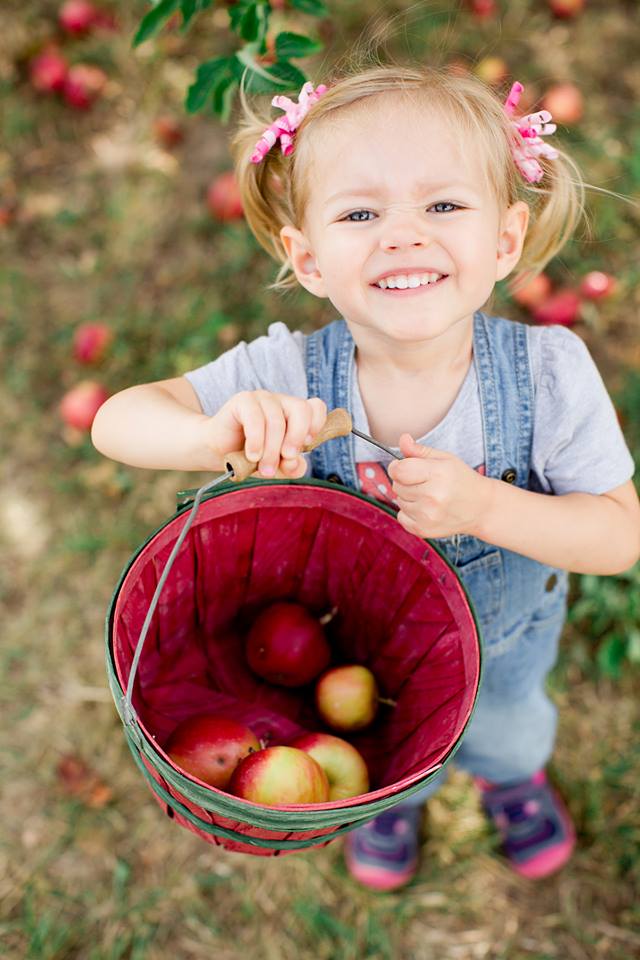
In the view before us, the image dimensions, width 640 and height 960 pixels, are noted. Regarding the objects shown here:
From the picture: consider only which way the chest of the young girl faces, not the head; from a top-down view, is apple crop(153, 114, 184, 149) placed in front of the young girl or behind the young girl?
behind

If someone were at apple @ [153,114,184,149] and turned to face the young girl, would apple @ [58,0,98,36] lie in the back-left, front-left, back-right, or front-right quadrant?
back-right

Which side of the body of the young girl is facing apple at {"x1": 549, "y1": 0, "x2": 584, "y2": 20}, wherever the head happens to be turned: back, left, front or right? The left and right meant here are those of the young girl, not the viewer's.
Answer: back

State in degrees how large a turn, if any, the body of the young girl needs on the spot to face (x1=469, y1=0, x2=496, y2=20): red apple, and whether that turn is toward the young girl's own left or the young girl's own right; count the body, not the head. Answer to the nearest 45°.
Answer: approximately 180°

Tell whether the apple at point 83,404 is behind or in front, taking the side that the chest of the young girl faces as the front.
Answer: behind

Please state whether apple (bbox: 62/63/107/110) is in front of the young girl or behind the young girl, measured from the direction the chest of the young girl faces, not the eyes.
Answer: behind

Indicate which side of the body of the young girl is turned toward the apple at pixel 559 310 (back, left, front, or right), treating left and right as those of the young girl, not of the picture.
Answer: back

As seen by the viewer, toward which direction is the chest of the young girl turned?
toward the camera

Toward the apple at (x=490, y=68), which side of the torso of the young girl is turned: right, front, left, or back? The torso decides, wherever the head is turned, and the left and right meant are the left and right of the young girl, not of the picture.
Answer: back

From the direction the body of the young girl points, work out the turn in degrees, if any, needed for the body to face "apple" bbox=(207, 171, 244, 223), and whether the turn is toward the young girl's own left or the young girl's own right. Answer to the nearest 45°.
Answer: approximately 180°

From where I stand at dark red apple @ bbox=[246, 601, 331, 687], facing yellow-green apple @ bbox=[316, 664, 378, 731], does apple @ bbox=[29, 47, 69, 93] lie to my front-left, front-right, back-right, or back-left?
back-left

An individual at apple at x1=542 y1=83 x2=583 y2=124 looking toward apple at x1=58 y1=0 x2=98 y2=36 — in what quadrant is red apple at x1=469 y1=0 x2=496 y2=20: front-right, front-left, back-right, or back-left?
front-right
